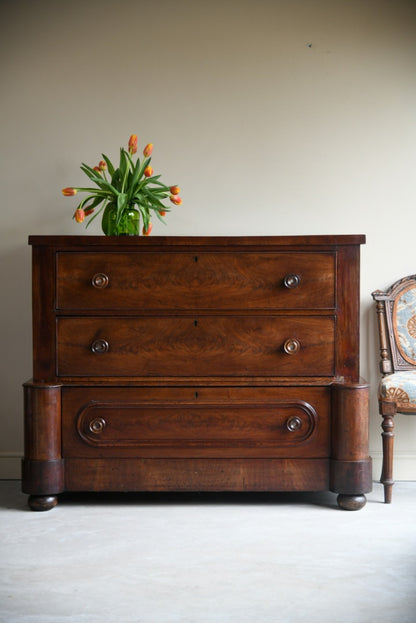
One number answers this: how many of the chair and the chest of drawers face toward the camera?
2

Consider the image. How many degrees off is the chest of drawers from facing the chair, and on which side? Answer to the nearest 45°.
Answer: approximately 135° to its left

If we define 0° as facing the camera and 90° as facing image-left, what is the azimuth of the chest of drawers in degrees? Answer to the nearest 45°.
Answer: approximately 0°

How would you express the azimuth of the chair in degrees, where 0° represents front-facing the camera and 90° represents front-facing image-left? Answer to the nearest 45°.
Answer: approximately 0°

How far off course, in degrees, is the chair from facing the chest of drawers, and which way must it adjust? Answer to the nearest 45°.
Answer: approximately 45° to its right

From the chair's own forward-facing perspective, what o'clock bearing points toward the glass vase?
The glass vase is roughly at 2 o'clock from the chair.
